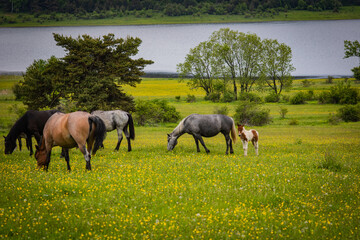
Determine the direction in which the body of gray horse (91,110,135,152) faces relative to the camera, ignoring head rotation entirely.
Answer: to the viewer's left

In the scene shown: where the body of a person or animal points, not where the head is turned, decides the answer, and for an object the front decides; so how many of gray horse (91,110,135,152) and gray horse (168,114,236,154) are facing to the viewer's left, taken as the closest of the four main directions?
2

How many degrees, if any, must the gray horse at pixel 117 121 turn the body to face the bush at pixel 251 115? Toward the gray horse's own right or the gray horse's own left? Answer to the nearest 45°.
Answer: approximately 135° to the gray horse's own right

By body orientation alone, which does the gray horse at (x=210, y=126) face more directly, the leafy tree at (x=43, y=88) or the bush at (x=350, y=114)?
the leafy tree

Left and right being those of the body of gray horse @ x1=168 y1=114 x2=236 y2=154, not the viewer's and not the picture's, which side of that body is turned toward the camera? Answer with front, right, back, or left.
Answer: left

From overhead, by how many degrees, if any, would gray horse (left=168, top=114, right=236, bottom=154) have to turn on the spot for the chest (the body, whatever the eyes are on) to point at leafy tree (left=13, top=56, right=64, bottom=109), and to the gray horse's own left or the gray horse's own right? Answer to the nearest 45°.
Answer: approximately 45° to the gray horse's own right

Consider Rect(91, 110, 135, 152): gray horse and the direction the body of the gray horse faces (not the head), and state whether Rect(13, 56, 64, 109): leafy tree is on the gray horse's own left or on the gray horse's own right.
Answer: on the gray horse's own right

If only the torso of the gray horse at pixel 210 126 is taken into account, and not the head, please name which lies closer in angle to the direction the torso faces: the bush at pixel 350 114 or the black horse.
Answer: the black horse

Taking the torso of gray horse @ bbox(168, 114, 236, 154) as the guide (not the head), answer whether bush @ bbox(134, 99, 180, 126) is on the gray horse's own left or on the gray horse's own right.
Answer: on the gray horse's own right

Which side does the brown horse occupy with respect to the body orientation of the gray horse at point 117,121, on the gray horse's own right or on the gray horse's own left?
on the gray horse's own left

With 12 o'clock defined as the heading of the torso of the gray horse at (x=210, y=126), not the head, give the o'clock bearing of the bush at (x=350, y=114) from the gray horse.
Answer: The bush is roughly at 4 o'clock from the gray horse.

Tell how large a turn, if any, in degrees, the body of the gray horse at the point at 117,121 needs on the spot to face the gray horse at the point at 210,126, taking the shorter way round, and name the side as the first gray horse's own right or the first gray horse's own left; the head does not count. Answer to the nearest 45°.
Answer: approximately 135° to the first gray horse's own left
